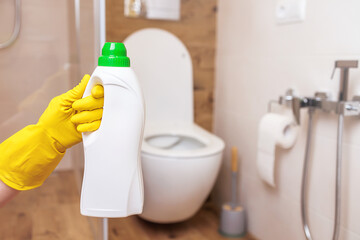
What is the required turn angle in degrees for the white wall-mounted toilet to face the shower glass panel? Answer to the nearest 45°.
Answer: approximately 90° to its right

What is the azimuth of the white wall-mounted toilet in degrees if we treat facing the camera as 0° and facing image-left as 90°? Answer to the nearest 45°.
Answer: approximately 315°

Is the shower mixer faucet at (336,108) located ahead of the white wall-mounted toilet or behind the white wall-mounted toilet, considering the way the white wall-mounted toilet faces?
ahead
